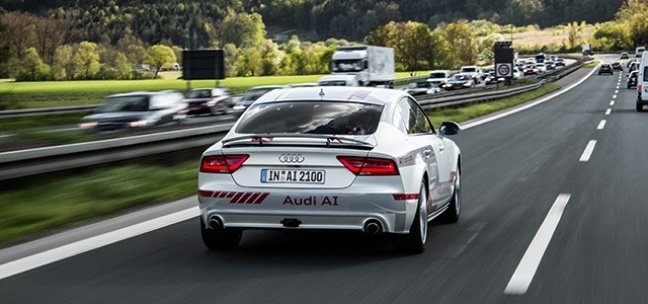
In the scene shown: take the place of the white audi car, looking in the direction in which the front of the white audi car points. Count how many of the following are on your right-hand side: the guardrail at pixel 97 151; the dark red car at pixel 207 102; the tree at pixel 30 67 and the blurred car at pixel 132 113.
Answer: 0

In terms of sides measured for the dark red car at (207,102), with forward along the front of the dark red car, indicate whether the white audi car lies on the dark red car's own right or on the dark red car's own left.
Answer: on the dark red car's own left

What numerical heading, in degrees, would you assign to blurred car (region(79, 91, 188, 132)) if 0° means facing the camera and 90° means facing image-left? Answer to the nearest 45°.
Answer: approximately 45°

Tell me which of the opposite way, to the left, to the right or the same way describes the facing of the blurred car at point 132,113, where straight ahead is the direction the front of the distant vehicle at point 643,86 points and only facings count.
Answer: the opposite way

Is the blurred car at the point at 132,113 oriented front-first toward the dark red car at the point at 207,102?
no

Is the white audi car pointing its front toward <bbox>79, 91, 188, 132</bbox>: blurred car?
no

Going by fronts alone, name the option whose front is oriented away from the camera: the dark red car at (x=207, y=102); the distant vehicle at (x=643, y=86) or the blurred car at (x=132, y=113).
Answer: the distant vehicle

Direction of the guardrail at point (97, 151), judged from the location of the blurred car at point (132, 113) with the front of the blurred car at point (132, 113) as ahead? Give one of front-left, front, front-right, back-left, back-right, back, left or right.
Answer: front-left

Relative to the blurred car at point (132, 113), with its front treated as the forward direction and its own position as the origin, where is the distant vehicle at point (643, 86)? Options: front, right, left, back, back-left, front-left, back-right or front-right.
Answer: back-left

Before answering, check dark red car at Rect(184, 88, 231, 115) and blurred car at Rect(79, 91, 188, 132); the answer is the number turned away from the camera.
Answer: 0

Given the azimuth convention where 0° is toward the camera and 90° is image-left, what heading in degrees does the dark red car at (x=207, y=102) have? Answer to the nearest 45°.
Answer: approximately 45°

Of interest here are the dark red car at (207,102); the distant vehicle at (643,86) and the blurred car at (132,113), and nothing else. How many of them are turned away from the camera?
1

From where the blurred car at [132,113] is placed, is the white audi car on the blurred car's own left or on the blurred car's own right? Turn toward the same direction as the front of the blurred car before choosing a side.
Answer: on the blurred car's own left

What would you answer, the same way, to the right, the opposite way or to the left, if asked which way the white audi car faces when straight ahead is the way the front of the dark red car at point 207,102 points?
the opposite way

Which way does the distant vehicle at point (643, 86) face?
away from the camera

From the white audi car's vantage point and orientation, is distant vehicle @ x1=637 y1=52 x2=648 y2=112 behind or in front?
in front

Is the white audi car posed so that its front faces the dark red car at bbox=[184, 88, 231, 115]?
no
